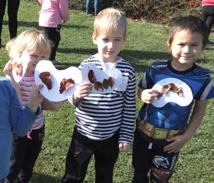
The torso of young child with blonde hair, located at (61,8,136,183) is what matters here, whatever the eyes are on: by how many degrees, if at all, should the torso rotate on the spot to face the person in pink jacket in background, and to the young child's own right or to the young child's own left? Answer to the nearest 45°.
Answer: approximately 180°

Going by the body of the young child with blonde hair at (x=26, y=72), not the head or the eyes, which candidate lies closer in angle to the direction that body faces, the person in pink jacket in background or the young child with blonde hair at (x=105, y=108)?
the young child with blonde hair

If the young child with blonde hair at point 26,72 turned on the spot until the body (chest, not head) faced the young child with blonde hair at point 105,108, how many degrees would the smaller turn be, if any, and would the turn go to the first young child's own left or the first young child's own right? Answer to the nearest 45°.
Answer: approximately 45° to the first young child's own left

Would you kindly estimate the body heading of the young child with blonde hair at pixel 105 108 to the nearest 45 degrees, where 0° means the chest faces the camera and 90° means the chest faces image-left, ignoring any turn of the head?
approximately 0°

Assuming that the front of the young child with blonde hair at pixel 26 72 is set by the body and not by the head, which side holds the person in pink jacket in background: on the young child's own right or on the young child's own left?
on the young child's own left
